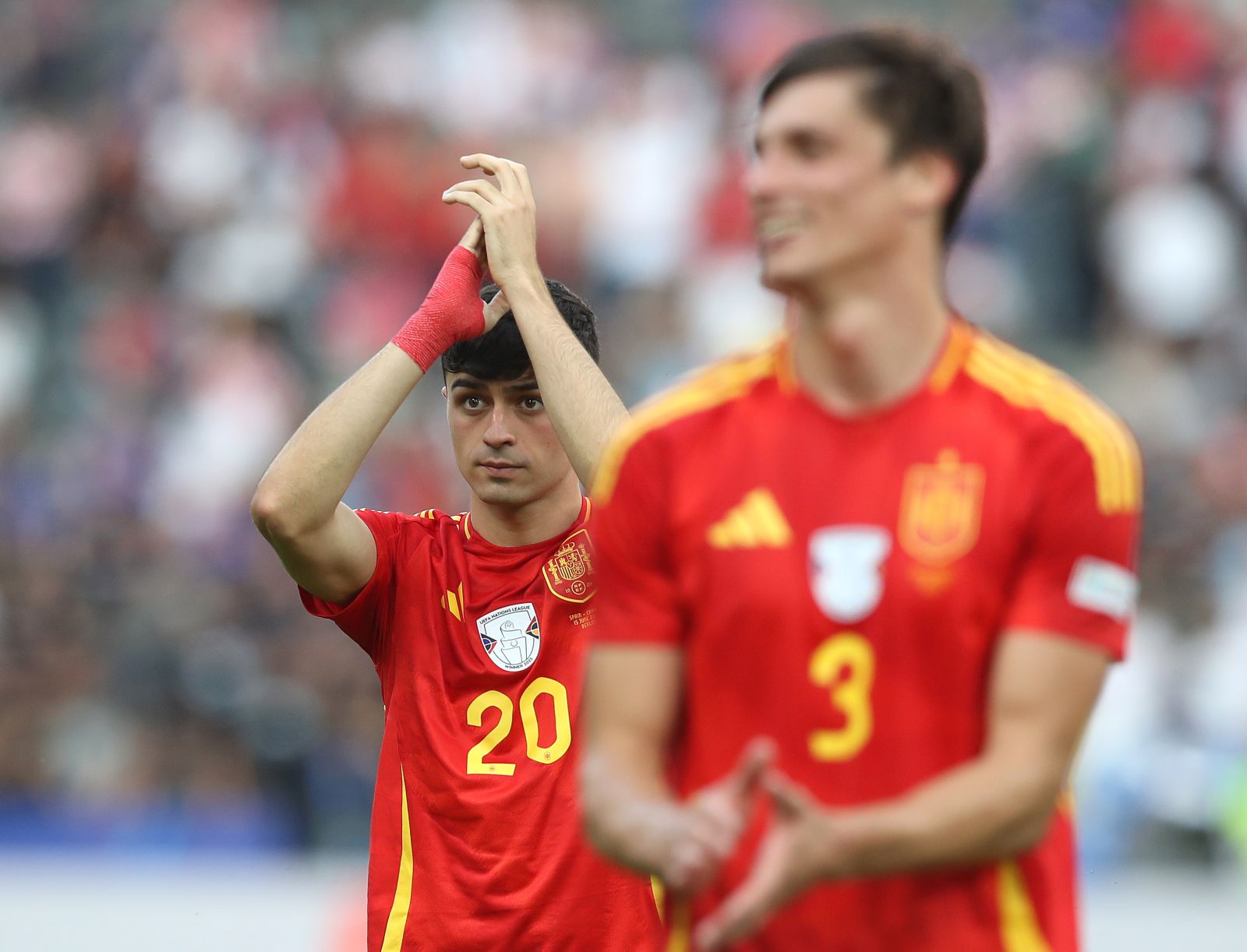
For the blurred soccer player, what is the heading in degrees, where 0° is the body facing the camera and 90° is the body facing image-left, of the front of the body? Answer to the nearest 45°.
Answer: approximately 0°

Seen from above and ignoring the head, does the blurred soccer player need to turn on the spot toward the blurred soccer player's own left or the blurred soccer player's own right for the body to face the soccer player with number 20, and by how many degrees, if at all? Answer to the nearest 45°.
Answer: approximately 135° to the blurred soccer player's own right
